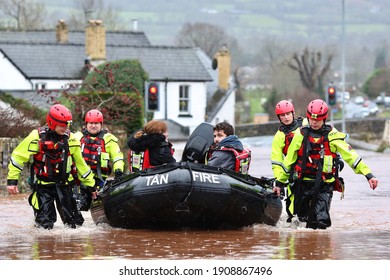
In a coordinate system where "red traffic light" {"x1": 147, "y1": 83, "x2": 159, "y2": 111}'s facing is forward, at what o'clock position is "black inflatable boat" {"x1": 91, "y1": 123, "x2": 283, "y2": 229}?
The black inflatable boat is roughly at 12 o'clock from the red traffic light.

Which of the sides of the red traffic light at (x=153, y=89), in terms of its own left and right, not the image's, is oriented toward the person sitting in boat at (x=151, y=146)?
front

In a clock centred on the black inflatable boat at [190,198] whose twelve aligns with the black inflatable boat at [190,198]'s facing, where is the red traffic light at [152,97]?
The red traffic light is roughly at 6 o'clock from the black inflatable boat.

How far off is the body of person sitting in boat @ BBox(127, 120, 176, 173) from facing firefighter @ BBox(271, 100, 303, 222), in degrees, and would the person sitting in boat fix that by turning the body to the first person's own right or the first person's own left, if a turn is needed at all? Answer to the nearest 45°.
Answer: approximately 45° to the first person's own right

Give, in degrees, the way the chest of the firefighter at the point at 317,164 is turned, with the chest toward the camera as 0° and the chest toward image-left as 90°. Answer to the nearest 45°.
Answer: approximately 0°

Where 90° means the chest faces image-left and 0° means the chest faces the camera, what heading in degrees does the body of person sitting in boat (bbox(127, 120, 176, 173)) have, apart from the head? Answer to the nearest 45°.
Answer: approximately 225°

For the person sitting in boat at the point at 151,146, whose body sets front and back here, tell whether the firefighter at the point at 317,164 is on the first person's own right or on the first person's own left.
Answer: on the first person's own right

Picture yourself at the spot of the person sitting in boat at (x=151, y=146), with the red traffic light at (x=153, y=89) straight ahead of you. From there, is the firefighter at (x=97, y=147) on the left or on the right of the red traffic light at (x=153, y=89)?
left

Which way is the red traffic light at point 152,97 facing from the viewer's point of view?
toward the camera

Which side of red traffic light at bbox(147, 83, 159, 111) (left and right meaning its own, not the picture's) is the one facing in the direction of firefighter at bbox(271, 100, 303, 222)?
front
